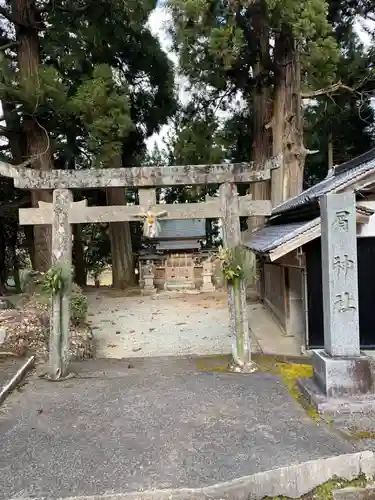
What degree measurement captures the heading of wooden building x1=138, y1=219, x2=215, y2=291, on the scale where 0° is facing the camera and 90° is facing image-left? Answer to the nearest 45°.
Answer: approximately 0°

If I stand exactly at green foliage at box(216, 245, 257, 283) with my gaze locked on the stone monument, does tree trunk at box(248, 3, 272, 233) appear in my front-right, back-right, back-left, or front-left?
back-left

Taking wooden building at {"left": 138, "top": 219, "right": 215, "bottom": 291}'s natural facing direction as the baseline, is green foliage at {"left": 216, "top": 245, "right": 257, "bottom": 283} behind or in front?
in front

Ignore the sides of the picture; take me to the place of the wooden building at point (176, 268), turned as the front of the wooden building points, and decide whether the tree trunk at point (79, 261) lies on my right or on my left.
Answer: on my right

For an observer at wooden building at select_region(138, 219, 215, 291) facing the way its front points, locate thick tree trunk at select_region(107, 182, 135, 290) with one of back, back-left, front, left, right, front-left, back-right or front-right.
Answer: right

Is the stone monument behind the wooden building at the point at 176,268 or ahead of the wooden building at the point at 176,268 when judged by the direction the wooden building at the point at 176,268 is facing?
ahead

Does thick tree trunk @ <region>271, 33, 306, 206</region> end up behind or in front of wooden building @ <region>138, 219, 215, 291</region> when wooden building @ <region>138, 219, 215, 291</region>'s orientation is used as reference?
in front

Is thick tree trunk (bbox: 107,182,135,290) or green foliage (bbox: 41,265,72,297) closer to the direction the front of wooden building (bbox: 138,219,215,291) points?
the green foliage

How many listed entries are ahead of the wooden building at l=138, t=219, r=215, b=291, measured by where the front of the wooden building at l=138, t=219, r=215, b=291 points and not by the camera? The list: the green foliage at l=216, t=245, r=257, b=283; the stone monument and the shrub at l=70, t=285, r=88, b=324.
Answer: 3

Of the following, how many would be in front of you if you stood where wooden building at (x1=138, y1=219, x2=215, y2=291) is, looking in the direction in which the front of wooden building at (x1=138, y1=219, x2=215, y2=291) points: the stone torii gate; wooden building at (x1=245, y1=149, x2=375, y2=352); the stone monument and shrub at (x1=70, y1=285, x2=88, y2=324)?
4

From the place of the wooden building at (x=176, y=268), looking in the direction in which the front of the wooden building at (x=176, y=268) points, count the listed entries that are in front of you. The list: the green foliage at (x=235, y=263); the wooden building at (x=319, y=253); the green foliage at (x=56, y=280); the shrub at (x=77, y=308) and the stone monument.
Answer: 5

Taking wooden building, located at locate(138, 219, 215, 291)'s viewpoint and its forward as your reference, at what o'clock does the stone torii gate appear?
The stone torii gate is roughly at 12 o'clock from the wooden building.
